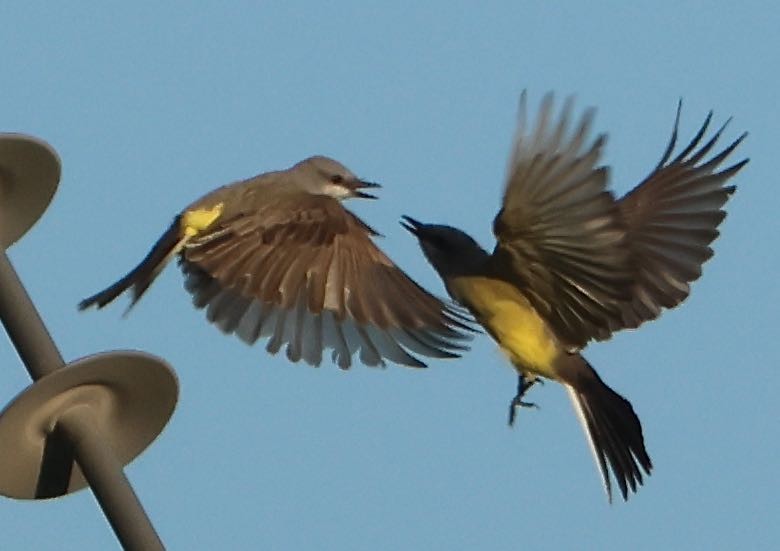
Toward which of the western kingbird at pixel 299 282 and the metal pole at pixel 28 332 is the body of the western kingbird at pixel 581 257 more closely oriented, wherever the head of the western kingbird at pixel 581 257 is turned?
the western kingbird

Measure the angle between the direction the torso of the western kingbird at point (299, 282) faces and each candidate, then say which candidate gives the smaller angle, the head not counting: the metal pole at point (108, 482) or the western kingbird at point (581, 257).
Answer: the western kingbird

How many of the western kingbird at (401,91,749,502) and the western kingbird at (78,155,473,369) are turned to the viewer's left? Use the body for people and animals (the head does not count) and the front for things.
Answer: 1

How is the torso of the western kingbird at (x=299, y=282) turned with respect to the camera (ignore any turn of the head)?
to the viewer's right

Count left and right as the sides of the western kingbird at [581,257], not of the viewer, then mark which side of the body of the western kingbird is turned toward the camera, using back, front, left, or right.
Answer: left

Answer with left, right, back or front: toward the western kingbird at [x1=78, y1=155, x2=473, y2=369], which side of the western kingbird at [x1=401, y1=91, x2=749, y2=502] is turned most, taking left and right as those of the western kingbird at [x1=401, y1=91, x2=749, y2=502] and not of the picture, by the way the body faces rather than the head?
front

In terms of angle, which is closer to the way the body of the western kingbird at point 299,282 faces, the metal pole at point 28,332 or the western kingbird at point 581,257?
the western kingbird

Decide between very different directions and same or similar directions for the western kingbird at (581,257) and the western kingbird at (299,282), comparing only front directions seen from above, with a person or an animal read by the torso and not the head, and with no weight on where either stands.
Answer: very different directions

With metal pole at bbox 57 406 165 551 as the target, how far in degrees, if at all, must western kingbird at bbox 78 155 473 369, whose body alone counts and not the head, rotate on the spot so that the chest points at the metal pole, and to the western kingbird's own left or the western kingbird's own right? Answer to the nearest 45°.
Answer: approximately 180°
